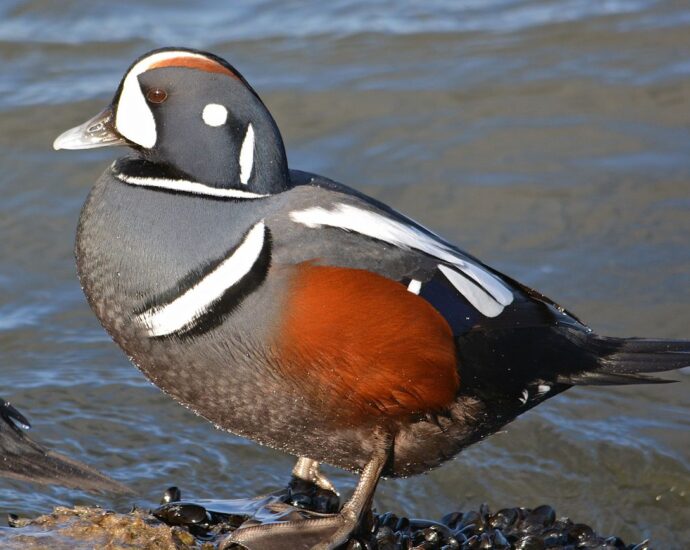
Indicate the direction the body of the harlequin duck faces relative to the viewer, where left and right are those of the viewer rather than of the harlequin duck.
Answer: facing to the left of the viewer
